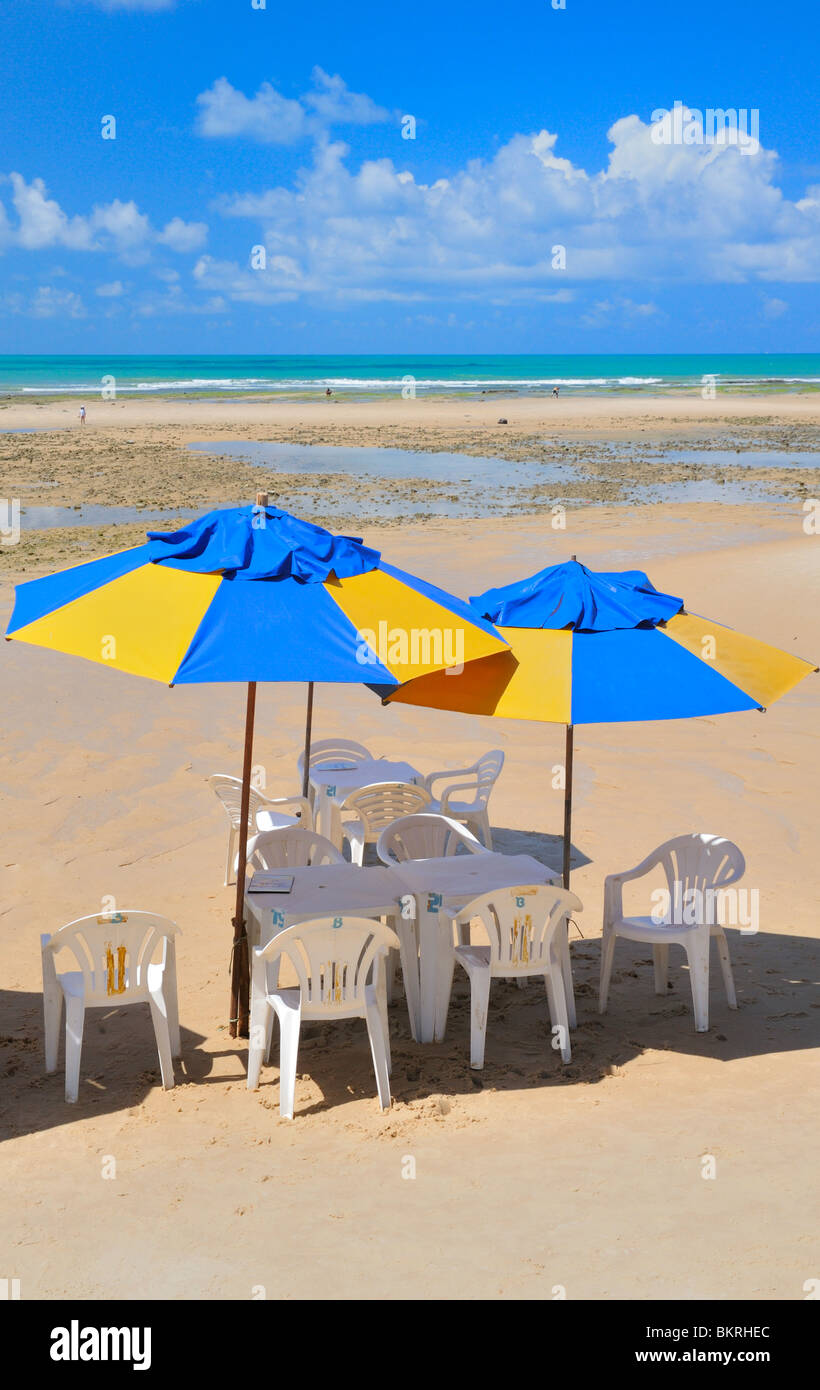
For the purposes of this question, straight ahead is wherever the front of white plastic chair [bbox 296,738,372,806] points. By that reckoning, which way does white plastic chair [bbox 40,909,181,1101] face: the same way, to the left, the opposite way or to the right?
the opposite way

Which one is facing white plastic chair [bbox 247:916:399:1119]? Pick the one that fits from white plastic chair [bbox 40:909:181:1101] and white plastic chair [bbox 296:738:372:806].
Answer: white plastic chair [bbox 296:738:372:806]

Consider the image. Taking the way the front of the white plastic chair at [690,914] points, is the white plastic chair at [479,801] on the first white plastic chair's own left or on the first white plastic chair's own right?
on the first white plastic chair's own right

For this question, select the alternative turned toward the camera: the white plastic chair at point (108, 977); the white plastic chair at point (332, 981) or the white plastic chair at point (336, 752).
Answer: the white plastic chair at point (336, 752)

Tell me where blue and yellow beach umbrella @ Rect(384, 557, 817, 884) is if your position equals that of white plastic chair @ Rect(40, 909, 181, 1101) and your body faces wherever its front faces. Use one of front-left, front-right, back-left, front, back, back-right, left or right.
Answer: right

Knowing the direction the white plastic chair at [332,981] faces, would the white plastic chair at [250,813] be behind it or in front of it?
in front

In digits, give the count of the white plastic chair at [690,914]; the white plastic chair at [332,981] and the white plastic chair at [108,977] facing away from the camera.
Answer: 2

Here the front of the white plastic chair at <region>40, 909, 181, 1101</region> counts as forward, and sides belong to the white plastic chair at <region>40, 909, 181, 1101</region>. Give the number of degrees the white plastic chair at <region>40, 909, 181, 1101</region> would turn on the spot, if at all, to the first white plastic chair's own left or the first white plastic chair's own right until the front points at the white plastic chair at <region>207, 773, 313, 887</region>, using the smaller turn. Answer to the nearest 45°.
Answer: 0° — it already faces it

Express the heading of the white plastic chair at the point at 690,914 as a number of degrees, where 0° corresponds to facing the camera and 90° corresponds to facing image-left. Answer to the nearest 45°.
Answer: approximately 45°

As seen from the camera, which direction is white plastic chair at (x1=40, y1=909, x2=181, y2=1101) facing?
away from the camera

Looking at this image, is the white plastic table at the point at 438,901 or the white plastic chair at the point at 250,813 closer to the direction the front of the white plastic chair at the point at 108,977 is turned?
the white plastic chair

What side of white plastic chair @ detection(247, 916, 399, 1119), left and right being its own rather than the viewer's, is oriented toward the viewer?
back

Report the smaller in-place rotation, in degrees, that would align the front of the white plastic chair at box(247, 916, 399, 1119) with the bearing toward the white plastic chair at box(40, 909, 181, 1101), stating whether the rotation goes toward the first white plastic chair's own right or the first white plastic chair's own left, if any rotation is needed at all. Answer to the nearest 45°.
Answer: approximately 90° to the first white plastic chair's own left

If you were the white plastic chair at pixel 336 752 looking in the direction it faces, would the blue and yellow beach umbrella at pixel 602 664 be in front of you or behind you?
in front

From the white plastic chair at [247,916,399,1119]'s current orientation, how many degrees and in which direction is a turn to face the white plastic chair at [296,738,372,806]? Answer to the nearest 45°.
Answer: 0° — it already faces it
